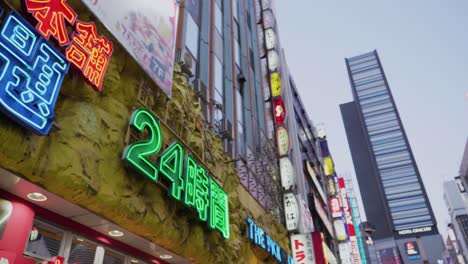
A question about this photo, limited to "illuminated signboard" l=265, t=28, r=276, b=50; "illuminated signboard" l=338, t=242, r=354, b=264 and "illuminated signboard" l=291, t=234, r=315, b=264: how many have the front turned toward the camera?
3

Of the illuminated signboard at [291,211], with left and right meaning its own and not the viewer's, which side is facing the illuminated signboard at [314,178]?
back

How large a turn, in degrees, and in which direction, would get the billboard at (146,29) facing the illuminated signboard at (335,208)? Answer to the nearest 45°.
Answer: approximately 90° to its left

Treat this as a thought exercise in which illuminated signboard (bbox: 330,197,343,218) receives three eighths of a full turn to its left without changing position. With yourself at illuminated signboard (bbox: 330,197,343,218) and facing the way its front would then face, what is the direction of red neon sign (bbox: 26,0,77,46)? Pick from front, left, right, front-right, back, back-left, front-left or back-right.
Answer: back-right

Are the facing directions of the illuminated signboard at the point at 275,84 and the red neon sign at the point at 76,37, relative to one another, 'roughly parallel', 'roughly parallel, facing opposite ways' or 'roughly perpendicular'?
roughly perpendicular

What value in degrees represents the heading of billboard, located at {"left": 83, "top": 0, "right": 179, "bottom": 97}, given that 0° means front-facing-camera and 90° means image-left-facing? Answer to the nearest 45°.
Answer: approximately 315°

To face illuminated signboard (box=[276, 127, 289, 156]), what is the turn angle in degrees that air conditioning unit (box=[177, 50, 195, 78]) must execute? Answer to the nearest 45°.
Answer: approximately 90° to its left

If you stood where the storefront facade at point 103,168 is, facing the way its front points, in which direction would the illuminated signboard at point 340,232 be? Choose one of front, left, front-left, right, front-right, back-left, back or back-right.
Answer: left

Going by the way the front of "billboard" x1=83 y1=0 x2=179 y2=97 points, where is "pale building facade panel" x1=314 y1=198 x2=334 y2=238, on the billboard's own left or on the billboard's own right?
on the billboard's own left

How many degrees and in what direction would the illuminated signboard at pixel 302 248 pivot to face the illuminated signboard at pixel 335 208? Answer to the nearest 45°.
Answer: approximately 180°

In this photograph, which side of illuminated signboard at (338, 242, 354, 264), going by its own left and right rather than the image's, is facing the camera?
front

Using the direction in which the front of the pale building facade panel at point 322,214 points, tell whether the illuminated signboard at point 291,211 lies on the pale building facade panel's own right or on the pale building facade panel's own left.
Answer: on the pale building facade panel's own right

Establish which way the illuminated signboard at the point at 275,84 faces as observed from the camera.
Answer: facing the viewer

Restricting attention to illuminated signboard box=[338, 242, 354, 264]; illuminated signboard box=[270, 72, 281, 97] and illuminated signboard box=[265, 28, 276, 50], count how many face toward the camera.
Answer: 3

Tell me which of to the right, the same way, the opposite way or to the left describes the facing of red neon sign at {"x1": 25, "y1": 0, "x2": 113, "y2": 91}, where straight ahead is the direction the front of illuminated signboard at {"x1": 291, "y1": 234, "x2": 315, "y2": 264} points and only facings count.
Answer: to the left

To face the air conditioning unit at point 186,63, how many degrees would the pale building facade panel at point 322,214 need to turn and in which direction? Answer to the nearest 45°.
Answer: approximately 45° to its right
